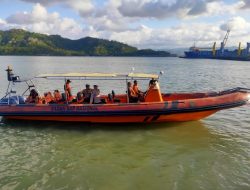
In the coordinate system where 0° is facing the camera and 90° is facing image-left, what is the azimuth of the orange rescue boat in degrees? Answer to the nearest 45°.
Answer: approximately 270°
